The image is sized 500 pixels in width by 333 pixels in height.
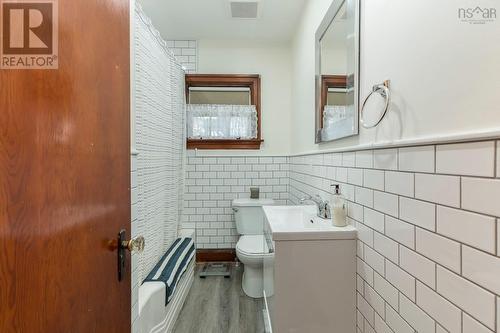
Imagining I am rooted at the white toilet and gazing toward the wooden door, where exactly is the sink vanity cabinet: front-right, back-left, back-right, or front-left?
front-left

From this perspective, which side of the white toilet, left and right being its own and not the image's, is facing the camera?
front

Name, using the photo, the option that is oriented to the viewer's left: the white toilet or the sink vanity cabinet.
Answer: the sink vanity cabinet

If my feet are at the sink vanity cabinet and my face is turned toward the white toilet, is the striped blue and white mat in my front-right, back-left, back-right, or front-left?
front-left

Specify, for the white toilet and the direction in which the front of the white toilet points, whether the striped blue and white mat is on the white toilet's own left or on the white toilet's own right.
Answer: on the white toilet's own right

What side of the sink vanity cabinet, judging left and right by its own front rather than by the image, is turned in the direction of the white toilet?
right

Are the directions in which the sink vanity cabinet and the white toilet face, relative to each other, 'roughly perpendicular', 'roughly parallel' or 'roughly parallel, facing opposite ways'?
roughly perpendicular

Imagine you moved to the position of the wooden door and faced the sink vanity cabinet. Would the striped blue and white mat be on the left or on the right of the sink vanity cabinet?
left

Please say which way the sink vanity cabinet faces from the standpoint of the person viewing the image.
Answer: facing to the left of the viewer

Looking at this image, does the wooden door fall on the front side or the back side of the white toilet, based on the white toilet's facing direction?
on the front side
